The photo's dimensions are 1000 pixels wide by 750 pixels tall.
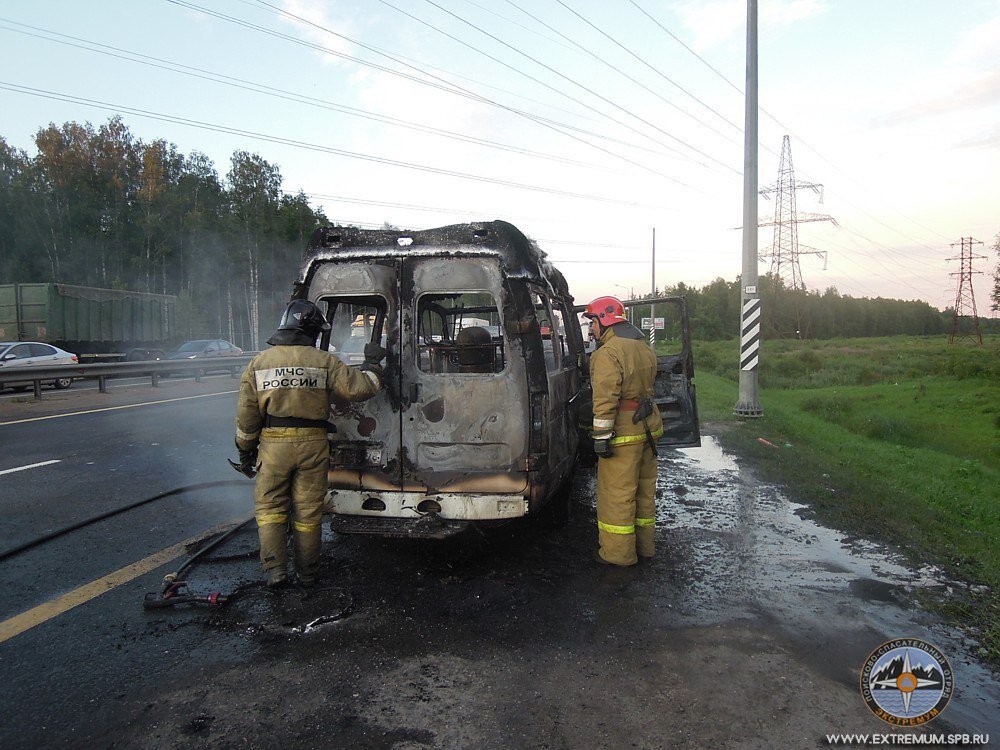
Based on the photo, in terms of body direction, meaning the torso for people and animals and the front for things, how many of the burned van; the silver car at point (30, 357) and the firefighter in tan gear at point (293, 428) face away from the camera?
2

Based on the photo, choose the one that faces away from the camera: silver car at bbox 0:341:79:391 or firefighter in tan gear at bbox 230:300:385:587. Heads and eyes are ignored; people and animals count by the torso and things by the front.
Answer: the firefighter in tan gear

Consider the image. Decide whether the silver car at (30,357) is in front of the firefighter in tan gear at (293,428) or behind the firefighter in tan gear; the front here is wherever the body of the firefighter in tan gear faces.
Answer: in front

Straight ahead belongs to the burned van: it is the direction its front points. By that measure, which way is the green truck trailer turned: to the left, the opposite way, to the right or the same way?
the opposite way

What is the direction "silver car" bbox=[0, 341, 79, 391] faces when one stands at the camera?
facing to the left of the viewer

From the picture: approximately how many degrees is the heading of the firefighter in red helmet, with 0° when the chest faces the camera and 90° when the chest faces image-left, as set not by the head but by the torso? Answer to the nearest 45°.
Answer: approximately 135°

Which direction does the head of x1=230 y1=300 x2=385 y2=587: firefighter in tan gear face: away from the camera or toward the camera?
away from the camera

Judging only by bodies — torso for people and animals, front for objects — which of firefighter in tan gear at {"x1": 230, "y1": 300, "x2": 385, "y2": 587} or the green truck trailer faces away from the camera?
the firefighter in tan gear

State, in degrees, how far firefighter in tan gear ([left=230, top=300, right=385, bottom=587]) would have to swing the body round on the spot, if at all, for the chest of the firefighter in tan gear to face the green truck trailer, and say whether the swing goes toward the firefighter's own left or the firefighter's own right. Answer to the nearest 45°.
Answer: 0° — they already face it

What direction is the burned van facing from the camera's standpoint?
away from the camera

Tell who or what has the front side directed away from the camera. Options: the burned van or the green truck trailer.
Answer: the burned van

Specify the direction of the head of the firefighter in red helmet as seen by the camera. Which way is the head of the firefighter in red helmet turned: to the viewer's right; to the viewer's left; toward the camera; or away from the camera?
to the viewer's left

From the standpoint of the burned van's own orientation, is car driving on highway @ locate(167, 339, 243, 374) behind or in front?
in front

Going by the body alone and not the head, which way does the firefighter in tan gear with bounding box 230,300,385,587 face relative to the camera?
away from the camera
